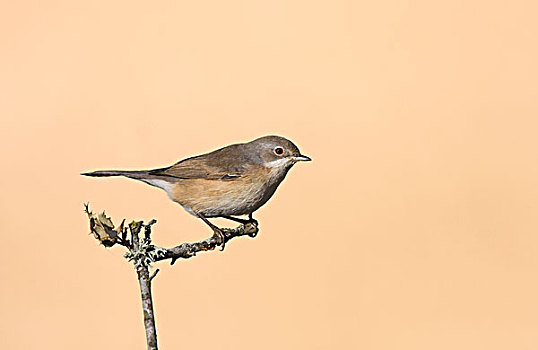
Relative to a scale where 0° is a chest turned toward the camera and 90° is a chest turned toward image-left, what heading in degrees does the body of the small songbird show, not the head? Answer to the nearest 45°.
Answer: approximately 270°
